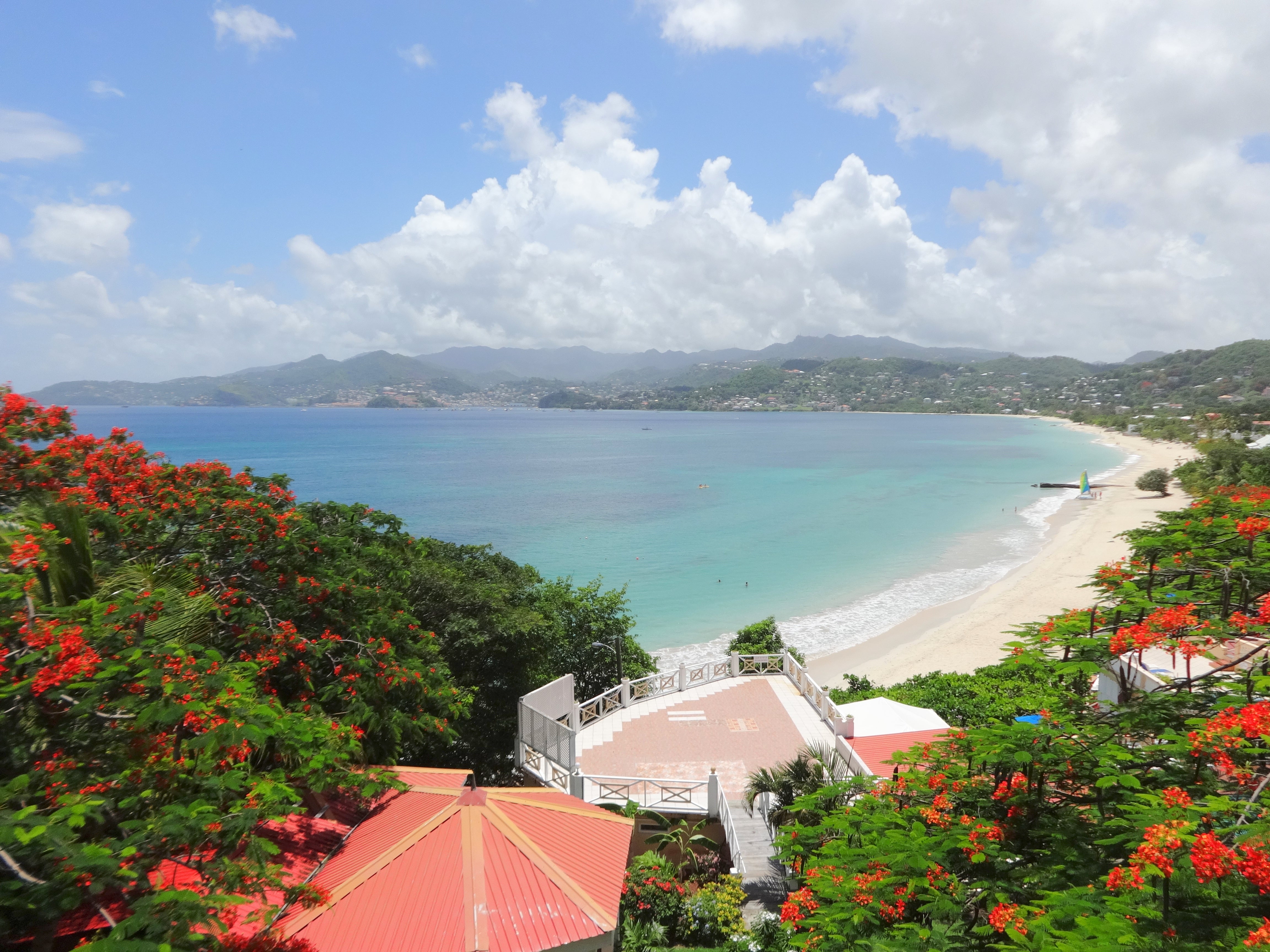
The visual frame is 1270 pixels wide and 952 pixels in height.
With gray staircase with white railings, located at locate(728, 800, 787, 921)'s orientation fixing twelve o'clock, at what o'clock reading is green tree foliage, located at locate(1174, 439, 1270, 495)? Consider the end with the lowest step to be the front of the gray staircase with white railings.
The green tree foliage is roughly at 7 o'clock from the gray staircase with white railings.

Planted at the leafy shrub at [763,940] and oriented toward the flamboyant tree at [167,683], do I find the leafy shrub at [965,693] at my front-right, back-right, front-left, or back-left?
back-right

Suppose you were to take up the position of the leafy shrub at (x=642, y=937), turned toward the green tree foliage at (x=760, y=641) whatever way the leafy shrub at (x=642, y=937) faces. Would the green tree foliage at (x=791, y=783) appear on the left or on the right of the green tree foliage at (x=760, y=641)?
right

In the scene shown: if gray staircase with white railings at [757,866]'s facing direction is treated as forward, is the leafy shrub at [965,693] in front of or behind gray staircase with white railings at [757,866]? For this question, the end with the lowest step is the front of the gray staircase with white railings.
behind

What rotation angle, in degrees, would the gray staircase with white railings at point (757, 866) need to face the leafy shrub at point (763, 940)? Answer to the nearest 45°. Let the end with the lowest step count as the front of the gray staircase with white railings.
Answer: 0° — it already faces it

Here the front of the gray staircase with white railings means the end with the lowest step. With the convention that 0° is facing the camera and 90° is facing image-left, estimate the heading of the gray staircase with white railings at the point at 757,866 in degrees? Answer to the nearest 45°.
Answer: approximately 0°
